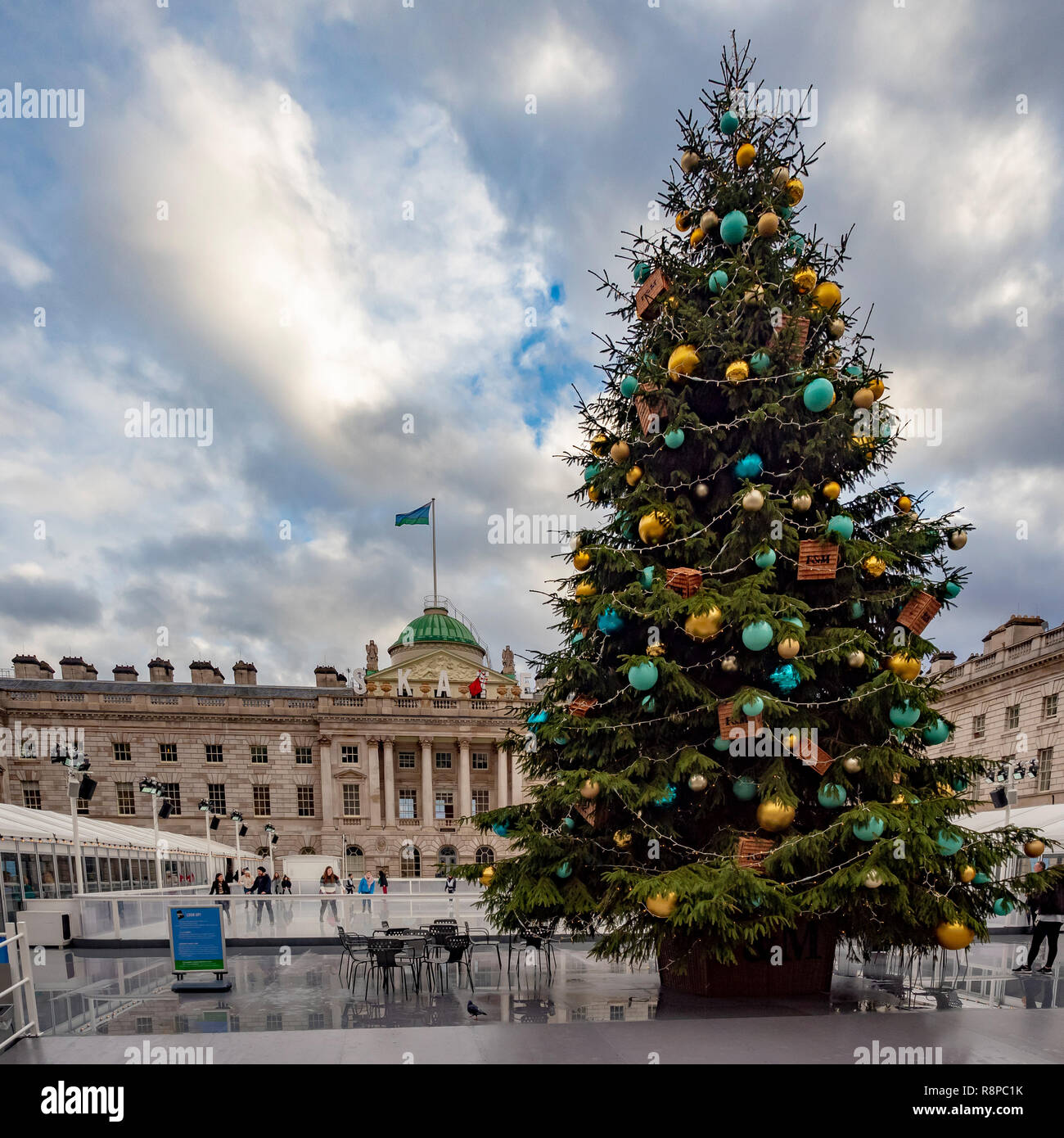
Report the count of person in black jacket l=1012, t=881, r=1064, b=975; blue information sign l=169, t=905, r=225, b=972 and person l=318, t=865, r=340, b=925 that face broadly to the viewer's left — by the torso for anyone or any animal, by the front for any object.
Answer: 1

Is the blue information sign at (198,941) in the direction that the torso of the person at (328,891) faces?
yes

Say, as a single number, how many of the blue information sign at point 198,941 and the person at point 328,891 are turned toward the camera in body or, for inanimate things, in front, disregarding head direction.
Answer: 2

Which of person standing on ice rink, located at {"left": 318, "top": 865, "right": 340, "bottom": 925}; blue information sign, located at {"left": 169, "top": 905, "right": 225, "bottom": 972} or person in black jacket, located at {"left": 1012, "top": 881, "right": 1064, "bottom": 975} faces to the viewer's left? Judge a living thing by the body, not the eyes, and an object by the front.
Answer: the person in black jacket

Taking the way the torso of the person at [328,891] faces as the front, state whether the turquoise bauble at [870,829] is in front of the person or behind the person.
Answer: in front

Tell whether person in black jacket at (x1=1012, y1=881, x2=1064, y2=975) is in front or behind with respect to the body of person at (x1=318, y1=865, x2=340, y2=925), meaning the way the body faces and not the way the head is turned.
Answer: in front

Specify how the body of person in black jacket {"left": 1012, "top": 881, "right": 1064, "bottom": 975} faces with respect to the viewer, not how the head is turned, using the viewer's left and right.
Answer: facing to the left of the viewer

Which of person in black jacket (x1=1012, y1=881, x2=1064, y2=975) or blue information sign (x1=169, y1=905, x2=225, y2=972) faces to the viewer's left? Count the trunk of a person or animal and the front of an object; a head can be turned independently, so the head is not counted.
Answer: the person in black jacket
